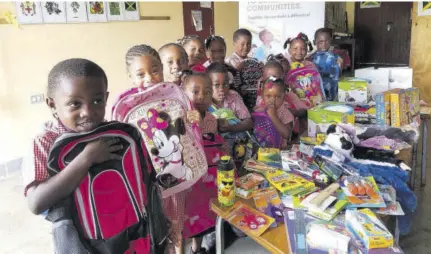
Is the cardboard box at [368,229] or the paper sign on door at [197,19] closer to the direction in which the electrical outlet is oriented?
the cardboard box

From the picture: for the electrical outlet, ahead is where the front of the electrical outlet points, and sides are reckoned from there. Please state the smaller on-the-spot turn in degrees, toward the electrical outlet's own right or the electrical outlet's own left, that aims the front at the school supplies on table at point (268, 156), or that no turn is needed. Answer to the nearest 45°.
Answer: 0° — it already faces it

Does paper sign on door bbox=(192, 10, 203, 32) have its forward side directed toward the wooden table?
yes

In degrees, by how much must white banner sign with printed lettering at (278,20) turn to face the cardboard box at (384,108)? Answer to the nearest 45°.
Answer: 0° — it already faces it

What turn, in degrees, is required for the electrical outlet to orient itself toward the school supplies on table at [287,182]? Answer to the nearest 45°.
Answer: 0° — it already faces it

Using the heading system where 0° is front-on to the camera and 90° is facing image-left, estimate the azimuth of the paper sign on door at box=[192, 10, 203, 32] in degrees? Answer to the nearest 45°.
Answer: approximately 0°
